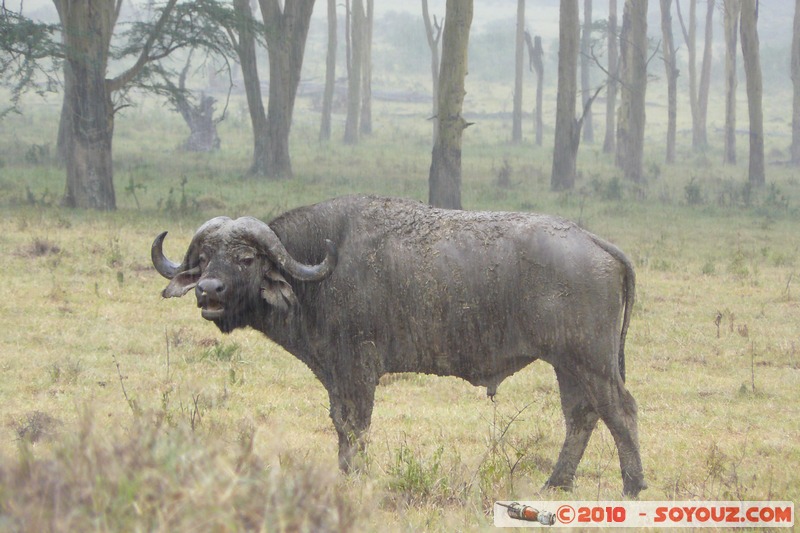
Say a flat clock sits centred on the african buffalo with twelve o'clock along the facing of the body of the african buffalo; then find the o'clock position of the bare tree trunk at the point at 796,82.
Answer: The bare tree trunk is roughly at 4 o'clock from the african buffalo.

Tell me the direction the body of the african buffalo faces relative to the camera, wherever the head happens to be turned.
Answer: to the viewer's left

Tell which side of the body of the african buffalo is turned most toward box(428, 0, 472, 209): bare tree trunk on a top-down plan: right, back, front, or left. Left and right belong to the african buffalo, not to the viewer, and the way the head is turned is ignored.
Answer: right

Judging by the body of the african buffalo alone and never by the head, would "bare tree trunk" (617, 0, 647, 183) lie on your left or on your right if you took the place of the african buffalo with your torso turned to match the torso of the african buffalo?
on your right

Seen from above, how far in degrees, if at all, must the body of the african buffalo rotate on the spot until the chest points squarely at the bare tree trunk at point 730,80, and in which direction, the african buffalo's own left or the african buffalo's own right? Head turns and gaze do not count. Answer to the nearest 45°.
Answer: approximately 90° to the african buffalo's own right

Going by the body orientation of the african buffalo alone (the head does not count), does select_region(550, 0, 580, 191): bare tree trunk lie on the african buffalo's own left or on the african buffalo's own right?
on the african buffalo's own right

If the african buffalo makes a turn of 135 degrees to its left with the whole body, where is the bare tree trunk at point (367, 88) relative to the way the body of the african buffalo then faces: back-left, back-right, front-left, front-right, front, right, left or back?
back-left

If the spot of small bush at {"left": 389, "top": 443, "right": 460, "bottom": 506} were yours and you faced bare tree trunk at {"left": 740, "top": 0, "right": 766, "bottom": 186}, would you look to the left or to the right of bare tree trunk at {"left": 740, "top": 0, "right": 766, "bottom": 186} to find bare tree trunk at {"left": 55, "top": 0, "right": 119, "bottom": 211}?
left

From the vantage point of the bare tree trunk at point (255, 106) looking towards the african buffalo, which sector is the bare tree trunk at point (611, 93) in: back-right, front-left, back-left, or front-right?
back-left

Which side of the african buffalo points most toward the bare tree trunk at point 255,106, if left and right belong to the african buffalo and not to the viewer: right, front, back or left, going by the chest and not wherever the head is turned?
right
